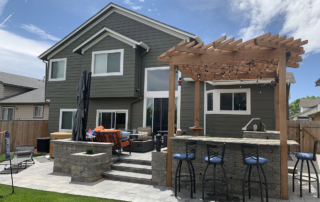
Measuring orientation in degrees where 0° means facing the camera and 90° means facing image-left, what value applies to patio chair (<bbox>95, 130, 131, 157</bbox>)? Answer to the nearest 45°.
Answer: approximately 225°

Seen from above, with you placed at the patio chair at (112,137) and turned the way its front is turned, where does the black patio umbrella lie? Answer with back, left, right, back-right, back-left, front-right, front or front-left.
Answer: back-left

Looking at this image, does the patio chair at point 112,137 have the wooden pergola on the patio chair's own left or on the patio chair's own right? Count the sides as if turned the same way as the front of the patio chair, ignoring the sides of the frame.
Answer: on the patio chair's own right
